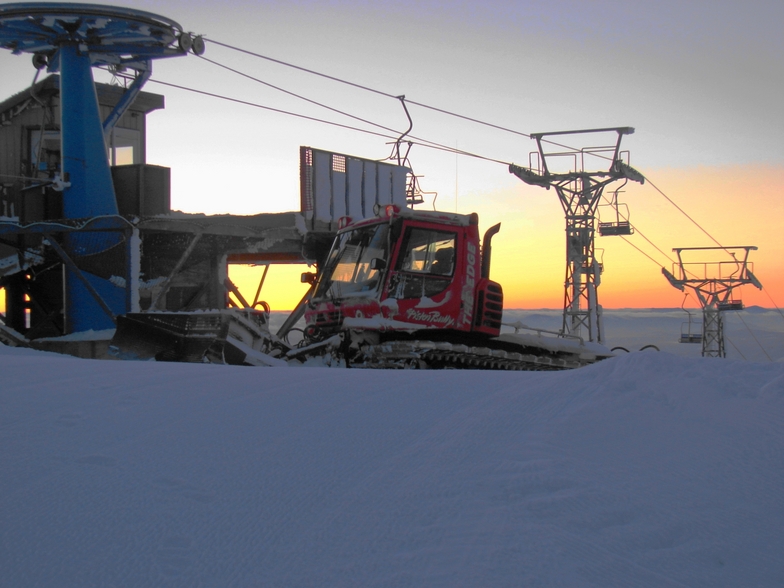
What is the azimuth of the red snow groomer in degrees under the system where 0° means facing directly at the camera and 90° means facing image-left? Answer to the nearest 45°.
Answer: approximately 45°

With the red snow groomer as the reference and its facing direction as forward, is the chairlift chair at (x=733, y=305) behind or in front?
behind

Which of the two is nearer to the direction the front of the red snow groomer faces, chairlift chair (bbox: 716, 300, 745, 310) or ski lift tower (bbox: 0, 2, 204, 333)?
the ski lift tower
